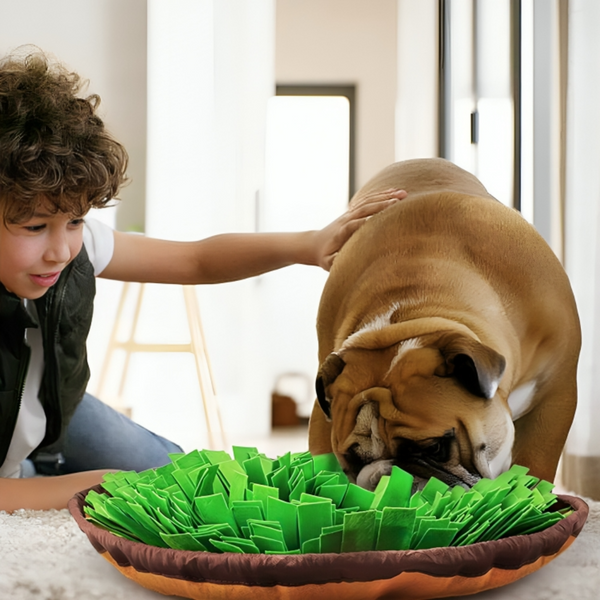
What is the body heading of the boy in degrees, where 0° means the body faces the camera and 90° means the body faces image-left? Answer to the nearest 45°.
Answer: approximately 315°

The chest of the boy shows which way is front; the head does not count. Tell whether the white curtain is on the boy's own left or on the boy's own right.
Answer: on the boy's own left

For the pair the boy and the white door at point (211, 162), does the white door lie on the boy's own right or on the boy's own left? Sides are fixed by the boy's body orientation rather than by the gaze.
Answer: on the boy's own left

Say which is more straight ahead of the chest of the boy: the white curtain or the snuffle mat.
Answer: the snuffle mat

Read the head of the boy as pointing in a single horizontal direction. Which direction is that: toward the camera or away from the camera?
toward the camera
